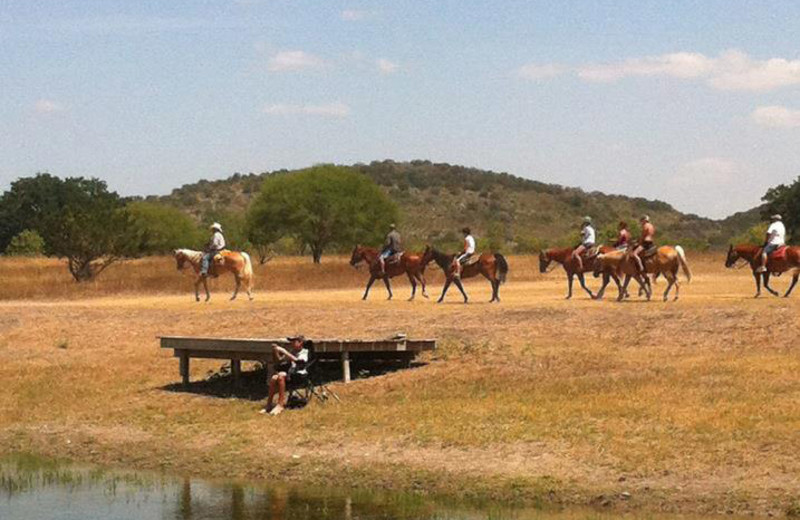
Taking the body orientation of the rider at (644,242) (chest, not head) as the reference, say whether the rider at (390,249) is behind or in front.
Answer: in front

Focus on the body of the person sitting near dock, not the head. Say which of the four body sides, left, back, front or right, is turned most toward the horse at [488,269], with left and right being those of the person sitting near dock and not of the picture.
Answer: back

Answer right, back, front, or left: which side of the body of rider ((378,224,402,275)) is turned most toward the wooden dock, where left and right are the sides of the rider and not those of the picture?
left

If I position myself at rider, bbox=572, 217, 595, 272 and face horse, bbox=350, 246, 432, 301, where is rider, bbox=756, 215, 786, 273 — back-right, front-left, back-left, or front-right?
back-left

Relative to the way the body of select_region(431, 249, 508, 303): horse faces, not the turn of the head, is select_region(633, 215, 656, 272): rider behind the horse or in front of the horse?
behind

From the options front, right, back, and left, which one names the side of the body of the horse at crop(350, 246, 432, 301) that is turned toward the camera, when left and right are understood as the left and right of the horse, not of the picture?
left

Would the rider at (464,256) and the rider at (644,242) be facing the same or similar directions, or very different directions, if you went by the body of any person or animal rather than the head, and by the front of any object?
same or similar directions

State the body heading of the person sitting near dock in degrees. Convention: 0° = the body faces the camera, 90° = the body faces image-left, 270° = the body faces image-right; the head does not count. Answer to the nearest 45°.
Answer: approximately 45°

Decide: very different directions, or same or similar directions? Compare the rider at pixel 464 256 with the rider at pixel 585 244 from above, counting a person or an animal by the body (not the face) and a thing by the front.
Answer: same or similar directions

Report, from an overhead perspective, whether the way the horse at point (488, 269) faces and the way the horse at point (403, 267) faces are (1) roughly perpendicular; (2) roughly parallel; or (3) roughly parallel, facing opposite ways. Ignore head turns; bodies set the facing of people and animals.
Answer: roughly parallel

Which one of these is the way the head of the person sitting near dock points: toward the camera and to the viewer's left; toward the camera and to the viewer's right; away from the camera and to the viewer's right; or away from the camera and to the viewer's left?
toward the camera and to the viewer's left

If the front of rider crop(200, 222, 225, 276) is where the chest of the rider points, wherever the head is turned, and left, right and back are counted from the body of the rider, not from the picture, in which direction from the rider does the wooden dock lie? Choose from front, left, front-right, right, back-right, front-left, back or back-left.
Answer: left

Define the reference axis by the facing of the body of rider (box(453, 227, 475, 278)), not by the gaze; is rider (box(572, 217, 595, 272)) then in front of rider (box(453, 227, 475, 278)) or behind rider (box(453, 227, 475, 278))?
behind
